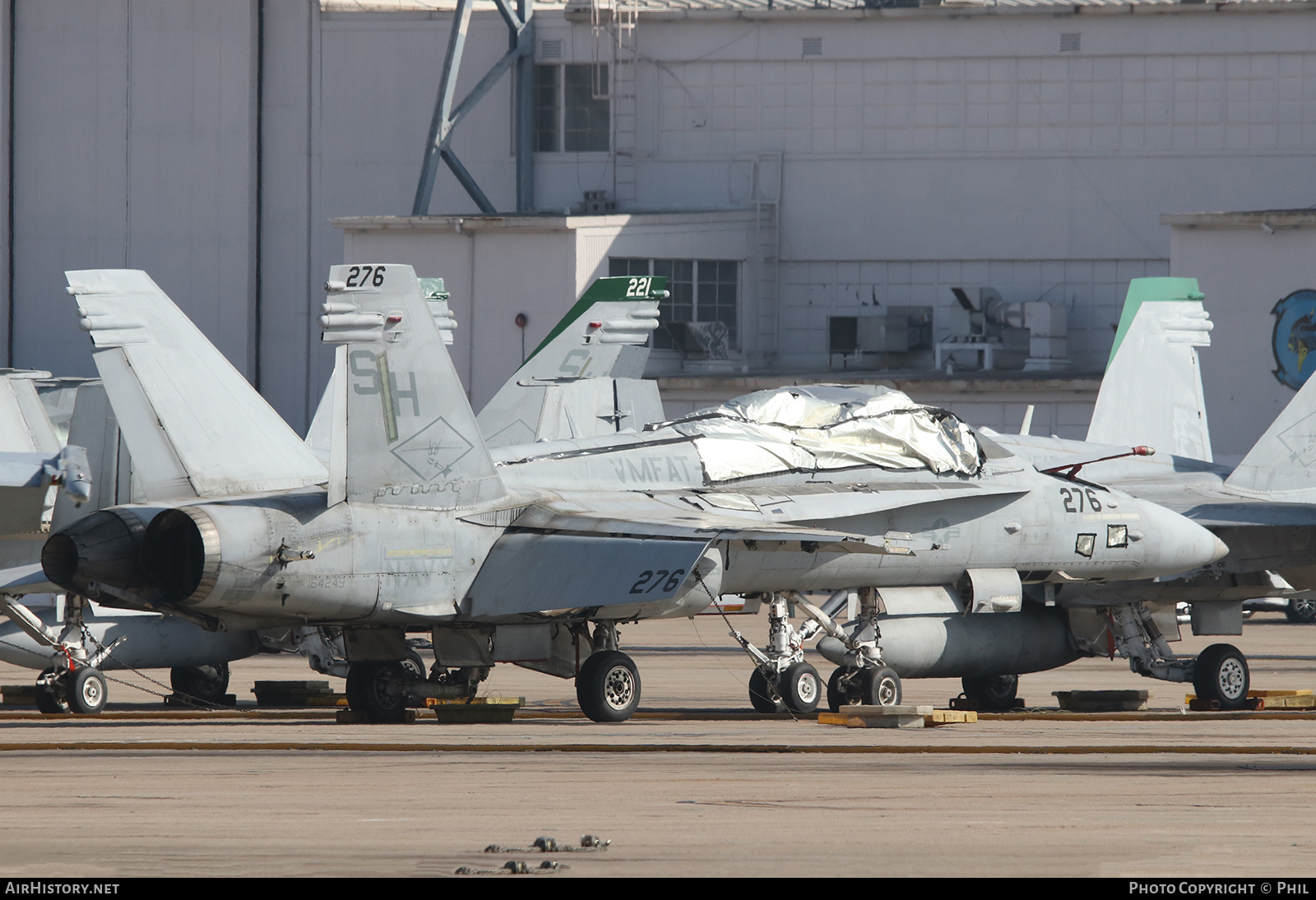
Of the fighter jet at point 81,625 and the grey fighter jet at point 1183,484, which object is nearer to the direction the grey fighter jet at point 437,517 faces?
the grey fighter jet

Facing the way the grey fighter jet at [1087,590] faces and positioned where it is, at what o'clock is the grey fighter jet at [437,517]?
the grey fighter jet at [437,517] is roughly at 12 o'clock from the grey fighter jet at [1087,590].

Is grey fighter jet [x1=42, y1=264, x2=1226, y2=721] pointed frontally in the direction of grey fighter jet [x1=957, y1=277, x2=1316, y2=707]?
yes

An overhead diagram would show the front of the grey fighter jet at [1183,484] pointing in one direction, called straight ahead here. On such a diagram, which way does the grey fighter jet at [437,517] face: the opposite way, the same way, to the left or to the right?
the opposite way

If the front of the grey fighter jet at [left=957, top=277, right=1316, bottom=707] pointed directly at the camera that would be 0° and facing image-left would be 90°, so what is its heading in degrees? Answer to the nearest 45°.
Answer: approximately 45°

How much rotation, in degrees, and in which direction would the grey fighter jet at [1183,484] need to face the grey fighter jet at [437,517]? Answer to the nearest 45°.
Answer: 0° — it already faces it

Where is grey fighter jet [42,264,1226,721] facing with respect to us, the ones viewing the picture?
facing away from the viewer and to the right of the viewer
